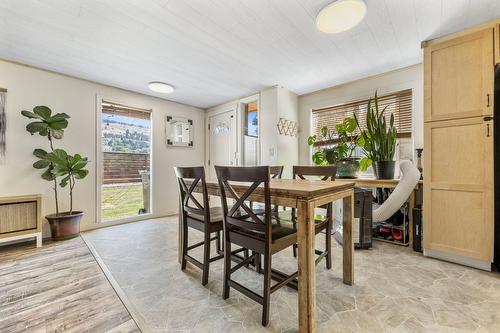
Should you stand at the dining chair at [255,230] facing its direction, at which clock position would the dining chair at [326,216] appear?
the dining chair at [326,216] is roughly at 12 o'clock from the dining chair at [255,230].

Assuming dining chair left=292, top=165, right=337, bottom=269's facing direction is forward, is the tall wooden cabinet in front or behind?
behind

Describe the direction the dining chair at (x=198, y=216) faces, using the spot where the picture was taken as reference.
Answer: facing away from the viewer and to the right of the viewer

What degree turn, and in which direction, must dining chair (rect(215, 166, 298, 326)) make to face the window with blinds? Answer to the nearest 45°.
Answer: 0° — it already faces it

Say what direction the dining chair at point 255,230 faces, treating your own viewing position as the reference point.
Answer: facing away from the viewer and to the right of the viewer

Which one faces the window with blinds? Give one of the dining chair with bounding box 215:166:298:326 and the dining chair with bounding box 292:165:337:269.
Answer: the dining chair with bounding box 215:166:298:326

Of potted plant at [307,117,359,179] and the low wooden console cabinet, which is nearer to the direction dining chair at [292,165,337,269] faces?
the low wooden console cabinet

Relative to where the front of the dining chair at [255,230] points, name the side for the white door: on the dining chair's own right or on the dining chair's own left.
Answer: on the dining chair's own left

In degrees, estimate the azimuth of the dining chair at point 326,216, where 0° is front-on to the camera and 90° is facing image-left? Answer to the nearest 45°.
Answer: approximately 45°

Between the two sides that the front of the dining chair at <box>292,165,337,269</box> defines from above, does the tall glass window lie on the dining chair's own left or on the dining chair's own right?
on the dining chair's own right

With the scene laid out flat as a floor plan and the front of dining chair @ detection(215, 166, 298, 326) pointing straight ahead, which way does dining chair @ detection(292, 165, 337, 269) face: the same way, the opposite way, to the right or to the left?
the opposite way

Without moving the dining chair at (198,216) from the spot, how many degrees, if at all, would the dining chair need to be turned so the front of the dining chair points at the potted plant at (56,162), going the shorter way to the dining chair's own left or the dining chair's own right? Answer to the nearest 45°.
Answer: approximately 90° to the dining chair's own left

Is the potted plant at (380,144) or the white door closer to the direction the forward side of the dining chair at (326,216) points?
the white door
